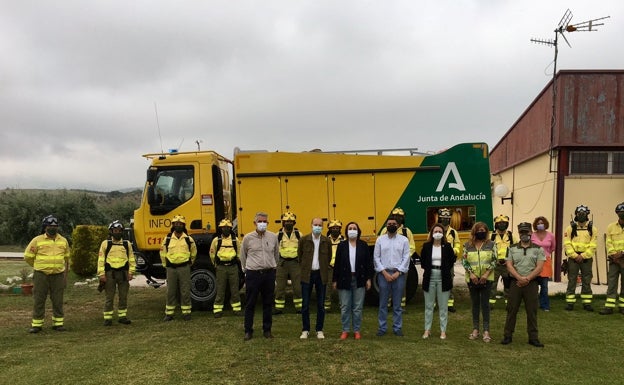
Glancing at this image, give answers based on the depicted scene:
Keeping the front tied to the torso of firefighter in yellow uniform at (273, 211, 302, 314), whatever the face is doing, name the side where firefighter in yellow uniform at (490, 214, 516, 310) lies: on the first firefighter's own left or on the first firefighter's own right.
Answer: on the first firefighter's own left

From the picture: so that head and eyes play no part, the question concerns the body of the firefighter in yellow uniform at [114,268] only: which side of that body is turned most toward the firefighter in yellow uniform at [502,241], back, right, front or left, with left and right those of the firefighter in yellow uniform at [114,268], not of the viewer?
left

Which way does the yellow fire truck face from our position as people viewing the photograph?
facing to the left of the viewer

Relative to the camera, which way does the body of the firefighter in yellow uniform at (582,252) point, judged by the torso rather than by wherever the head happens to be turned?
toward the camera

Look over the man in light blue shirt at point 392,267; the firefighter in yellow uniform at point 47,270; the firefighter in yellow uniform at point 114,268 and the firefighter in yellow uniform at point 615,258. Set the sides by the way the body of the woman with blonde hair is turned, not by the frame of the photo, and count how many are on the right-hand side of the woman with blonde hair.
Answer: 3

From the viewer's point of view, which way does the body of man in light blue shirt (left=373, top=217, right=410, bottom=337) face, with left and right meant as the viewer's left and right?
facing the viewer

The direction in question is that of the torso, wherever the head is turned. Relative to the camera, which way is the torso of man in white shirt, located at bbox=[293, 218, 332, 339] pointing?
toward the camera

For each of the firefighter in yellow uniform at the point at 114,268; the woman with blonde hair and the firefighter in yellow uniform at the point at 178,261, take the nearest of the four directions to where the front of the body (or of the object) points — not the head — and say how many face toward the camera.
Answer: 3

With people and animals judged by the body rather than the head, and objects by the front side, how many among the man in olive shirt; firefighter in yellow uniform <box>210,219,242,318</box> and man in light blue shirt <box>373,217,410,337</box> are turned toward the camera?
3

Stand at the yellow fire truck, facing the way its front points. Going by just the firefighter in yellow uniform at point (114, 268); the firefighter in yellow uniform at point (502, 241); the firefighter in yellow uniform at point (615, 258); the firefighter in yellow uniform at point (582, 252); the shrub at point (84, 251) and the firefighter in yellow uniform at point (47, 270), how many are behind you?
3

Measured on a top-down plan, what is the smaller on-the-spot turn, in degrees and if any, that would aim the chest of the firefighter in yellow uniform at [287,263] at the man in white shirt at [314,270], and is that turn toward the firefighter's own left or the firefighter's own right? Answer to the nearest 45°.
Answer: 0° — they already face them

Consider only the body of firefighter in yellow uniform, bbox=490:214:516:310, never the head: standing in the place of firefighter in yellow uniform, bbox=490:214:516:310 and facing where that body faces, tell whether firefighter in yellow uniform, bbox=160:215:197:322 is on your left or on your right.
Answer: on your right

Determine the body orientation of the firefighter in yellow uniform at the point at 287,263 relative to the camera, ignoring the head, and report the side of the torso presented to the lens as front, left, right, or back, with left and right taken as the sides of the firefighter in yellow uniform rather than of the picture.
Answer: front

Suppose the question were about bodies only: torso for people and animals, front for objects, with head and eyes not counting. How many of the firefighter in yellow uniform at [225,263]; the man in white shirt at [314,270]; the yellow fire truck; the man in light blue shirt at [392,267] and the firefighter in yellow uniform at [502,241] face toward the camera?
4
